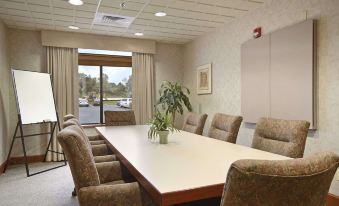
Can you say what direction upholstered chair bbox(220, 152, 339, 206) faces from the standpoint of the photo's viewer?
facing away from the viewer and to the left of the viewer

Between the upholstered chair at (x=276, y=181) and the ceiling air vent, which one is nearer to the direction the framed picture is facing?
the ceiling air vent

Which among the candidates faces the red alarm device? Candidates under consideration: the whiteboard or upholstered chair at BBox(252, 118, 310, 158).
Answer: the whiteboard

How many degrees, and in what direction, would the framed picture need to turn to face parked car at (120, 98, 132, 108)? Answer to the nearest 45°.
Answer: approximately 45° to its right

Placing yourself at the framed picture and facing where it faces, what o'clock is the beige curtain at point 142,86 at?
The beige curtain is roughly at 2 o'clock from the framed picture.

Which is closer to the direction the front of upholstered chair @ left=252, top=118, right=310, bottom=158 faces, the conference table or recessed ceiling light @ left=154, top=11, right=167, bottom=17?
the conference table

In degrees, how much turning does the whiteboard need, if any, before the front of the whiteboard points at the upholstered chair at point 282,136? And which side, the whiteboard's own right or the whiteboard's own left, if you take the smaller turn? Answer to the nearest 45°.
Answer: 0° — it already faces it

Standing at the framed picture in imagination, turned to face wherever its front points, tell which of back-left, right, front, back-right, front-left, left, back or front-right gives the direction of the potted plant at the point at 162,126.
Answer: front-left
